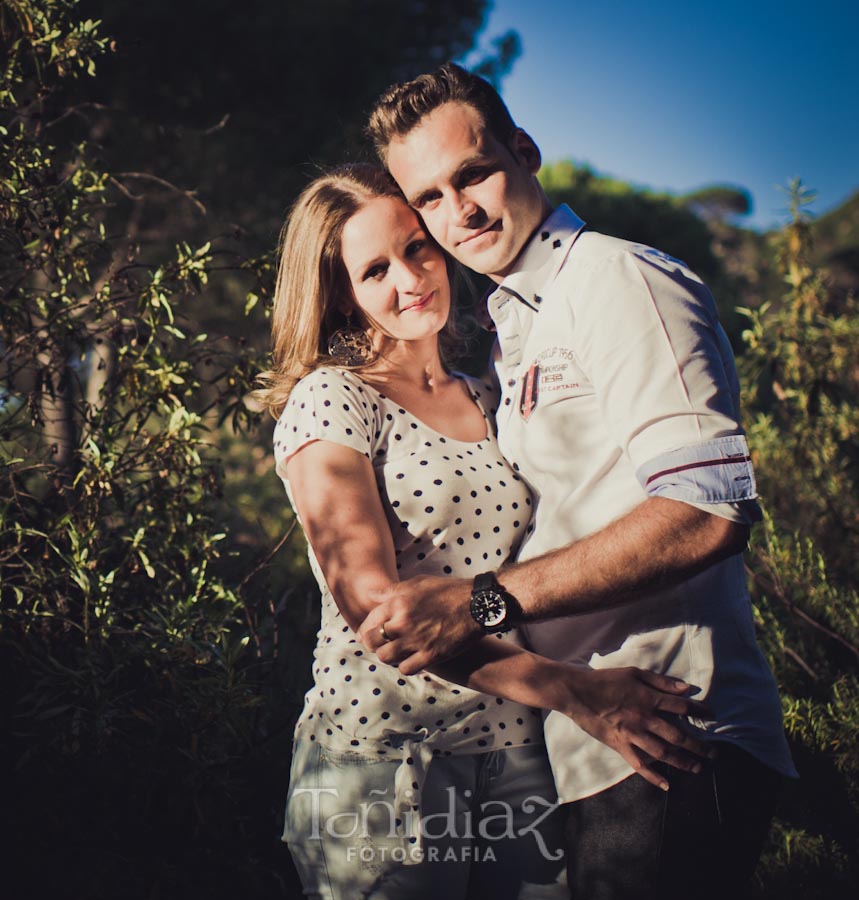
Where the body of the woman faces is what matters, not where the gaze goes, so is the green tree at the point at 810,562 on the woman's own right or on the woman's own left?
on the woman's own left

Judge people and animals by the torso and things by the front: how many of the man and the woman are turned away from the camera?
0

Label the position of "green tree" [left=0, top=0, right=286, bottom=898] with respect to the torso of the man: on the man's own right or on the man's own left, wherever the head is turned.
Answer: on the man's own right

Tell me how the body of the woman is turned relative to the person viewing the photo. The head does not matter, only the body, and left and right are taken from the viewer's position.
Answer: facing the viewer and to the right of the viewer
